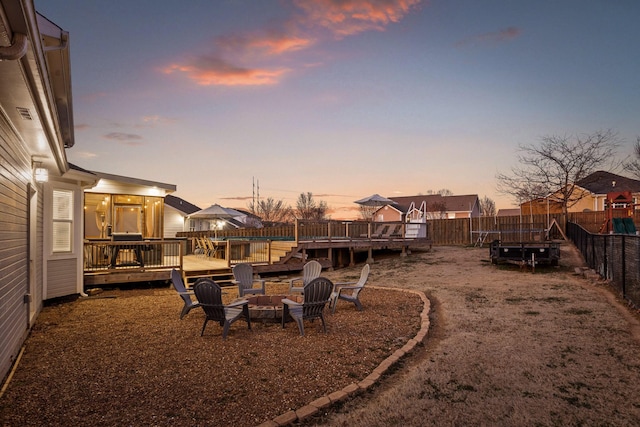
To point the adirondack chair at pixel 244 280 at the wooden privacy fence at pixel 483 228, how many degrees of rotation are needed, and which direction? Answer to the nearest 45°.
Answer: approximately 90° to its left

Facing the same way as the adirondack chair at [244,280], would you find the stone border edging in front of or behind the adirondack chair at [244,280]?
in front

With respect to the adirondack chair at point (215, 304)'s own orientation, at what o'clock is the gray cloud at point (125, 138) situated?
The gray cloud is roughly at 10 o'clock from the adirondack chair.

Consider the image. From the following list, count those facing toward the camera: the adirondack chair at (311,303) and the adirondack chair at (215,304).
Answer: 0

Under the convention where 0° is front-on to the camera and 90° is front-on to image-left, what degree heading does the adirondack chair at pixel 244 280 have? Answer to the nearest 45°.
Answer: approximately 315°

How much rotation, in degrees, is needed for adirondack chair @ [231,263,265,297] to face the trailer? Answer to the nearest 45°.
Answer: approximately 45° to its left

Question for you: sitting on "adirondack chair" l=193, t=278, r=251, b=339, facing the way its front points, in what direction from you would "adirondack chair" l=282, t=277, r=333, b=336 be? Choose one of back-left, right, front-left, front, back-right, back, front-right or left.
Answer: front-right

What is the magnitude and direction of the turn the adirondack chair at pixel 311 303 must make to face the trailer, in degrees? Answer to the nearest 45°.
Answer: approximately 90° to its right

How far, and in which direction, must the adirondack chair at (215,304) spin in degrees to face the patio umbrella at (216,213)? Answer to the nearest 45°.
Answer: approximately 45° to its left

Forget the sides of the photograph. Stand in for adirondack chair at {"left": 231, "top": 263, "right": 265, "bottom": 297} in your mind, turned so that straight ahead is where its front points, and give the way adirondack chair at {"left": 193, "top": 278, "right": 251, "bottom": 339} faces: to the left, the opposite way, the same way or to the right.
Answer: to the left

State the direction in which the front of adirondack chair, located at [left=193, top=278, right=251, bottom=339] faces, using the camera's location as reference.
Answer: facing away from the viewer and to the right of the viewer

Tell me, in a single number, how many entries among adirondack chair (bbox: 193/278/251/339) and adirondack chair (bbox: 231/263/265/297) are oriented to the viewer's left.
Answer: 0

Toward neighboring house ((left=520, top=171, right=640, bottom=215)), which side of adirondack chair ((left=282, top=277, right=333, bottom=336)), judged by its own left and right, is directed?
right

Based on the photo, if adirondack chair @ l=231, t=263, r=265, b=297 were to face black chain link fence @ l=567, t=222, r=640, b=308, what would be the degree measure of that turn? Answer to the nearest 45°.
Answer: approximately 45° to its left
